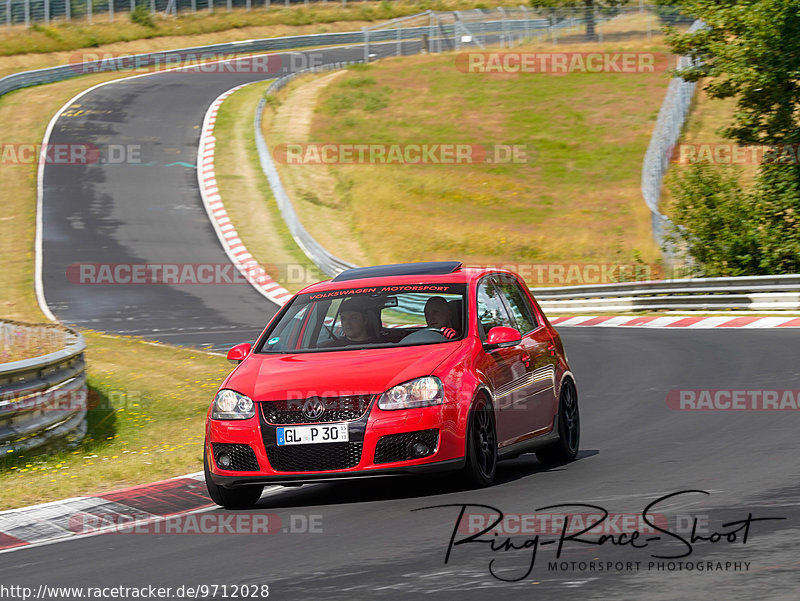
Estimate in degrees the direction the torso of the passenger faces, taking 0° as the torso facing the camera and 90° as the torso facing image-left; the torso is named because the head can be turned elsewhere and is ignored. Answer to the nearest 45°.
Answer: approximately 45°

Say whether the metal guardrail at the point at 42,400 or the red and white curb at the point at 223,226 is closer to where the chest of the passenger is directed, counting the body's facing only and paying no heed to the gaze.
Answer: the metal guardrail

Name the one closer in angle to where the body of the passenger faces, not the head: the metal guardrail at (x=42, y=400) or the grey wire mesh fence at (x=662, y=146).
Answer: the metal guardrail

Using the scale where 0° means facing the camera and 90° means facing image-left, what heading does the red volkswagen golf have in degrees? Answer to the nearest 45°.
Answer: approximately 45°

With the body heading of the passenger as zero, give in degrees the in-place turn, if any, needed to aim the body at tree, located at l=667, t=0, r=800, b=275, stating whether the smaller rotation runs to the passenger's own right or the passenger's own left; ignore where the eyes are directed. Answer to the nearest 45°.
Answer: approximately 180°

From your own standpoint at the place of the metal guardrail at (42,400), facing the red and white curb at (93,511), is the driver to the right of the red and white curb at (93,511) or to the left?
left

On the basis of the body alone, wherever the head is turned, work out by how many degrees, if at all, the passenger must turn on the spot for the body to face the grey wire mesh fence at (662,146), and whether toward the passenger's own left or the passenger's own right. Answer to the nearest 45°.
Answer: approximately 135° to the passenger's own right

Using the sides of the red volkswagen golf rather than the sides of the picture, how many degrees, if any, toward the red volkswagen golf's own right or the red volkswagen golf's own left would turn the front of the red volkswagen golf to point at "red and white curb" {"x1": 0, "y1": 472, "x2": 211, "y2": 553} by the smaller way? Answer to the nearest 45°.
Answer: approximately 45° to the red volkswagen golf's own right

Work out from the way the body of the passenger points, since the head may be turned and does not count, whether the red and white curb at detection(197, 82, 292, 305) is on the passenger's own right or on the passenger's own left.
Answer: on the passenger's own right

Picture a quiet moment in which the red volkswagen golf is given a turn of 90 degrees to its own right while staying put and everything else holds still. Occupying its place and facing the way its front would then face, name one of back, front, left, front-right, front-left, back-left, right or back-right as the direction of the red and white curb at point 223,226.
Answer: front-right

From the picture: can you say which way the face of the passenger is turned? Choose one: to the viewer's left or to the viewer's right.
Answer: to the viewer's left
